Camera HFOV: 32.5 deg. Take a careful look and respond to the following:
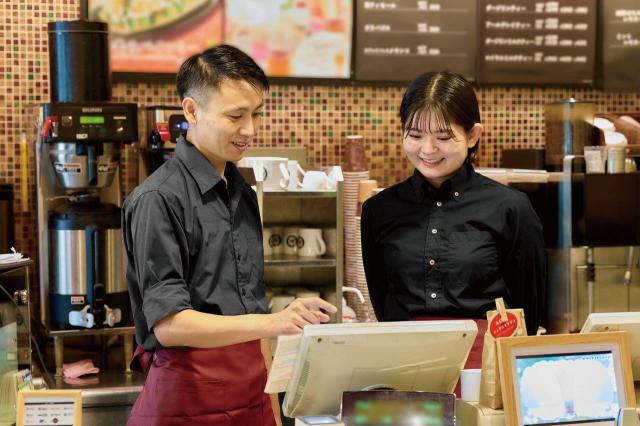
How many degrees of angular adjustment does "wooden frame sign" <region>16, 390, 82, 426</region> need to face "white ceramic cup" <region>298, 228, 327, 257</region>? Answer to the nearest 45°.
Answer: approximately 135° to its left

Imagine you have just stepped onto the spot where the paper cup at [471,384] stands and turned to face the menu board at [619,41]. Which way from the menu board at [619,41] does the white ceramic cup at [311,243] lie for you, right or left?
left

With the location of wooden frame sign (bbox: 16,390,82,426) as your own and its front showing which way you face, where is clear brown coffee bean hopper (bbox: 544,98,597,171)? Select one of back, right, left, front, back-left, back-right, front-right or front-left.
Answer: back-left

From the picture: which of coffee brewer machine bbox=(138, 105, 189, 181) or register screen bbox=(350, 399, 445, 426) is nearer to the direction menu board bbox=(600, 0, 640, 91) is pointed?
the register screen

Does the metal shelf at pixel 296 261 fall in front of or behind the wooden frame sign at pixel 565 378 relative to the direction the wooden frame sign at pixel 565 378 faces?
behind

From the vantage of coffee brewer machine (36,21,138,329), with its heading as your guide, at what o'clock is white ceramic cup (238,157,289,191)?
The white ceramic cup is roughly at 9 o'clock from the coffee brewer machine.

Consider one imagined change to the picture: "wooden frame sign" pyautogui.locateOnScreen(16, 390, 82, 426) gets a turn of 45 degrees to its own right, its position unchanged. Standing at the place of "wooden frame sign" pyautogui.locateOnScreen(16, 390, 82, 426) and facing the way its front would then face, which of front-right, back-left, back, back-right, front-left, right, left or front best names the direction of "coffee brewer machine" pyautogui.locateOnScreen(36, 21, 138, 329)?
back-right

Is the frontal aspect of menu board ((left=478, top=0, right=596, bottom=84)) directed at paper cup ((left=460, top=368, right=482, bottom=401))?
yes
